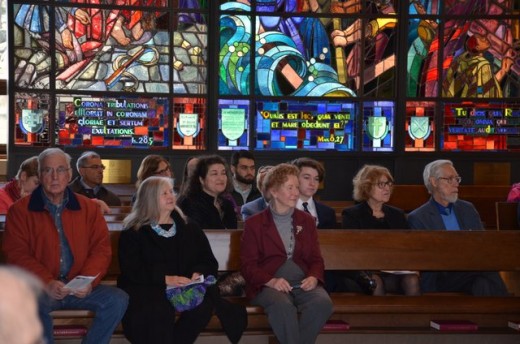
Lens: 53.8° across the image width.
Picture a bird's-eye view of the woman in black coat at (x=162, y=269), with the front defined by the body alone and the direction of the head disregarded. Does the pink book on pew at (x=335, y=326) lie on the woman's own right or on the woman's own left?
on the woman's own left

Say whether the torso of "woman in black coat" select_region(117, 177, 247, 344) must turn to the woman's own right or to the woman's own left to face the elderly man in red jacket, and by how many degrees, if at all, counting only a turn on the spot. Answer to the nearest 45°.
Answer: approximately 135° to the woman's own right

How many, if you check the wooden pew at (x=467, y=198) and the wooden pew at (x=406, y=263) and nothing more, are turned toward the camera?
2

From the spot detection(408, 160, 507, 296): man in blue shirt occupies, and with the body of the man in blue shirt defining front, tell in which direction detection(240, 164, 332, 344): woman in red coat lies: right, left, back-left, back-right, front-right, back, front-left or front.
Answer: right

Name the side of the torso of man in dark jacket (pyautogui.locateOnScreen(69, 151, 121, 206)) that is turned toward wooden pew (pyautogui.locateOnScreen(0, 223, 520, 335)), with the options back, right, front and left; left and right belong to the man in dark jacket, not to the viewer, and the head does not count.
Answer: front

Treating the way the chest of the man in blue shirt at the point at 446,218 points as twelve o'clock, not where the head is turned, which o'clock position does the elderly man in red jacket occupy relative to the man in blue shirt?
The elderly man in red jacket is roughly at 3 o'clock from the man in blue shirt.

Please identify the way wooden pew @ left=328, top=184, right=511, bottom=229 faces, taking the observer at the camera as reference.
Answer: facing the viewer
